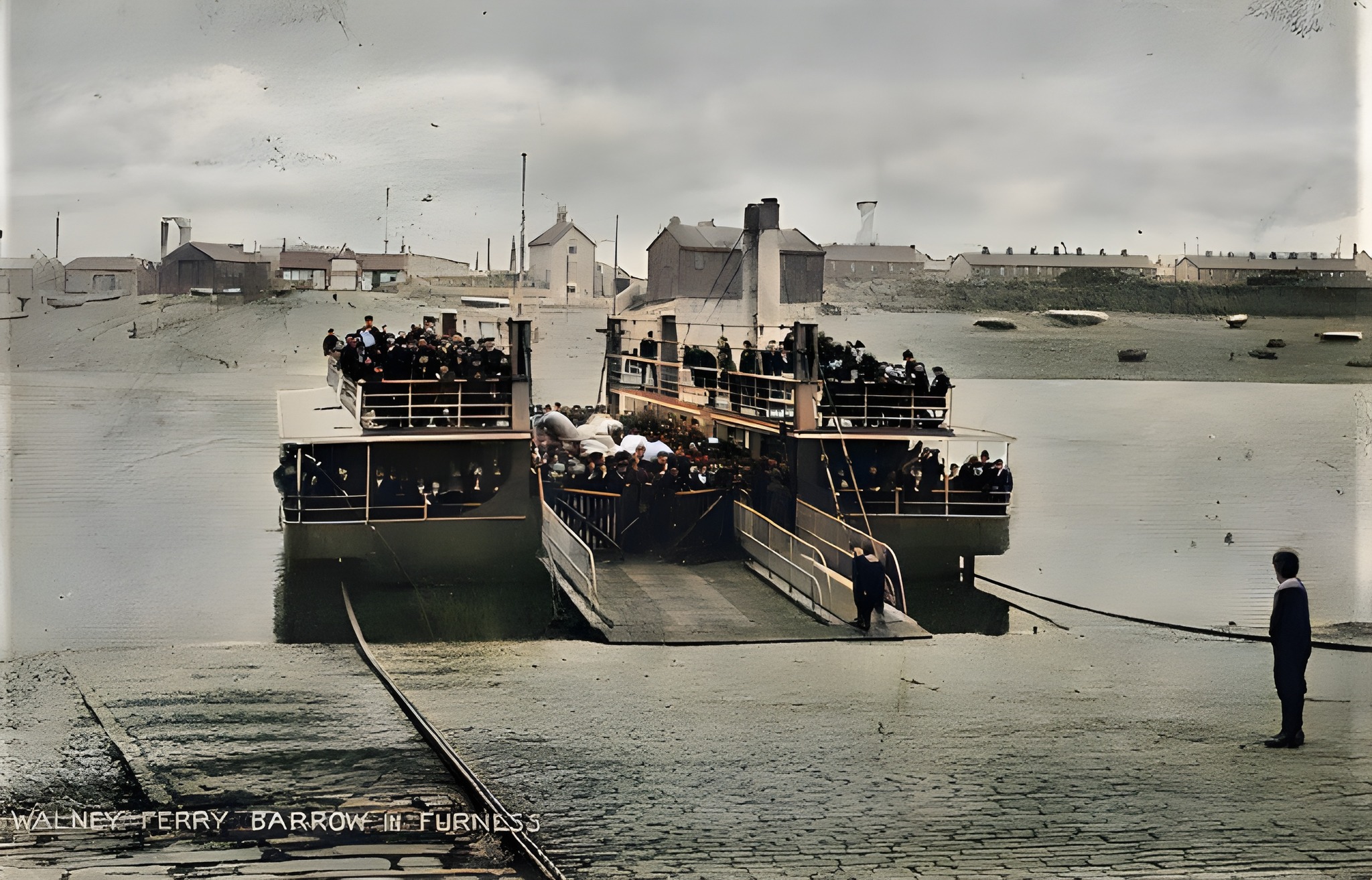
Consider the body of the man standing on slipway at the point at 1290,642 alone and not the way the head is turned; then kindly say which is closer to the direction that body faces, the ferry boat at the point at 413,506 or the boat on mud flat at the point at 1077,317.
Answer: the ferry boat

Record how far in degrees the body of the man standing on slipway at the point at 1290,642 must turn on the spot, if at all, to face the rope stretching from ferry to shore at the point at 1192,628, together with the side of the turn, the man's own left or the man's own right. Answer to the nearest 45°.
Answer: approximately 90° to the man's own right

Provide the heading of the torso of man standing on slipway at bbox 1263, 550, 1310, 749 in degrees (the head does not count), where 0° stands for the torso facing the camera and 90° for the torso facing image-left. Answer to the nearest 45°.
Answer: approximately 90°

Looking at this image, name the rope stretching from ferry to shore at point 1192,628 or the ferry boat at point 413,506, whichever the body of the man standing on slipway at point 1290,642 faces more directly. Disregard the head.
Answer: the ferry boat

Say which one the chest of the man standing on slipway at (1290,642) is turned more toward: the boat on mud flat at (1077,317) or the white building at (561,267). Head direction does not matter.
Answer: the white building
